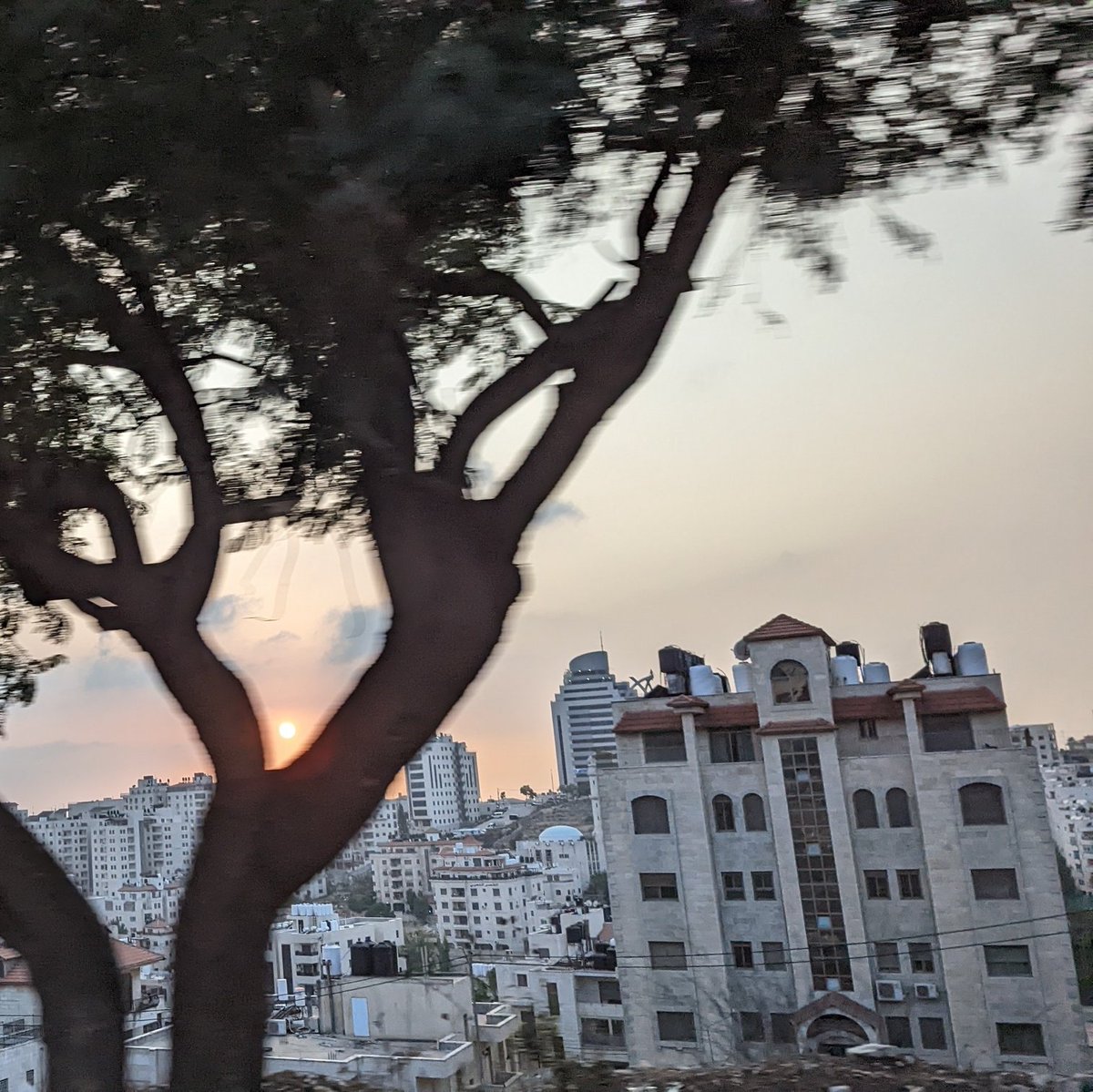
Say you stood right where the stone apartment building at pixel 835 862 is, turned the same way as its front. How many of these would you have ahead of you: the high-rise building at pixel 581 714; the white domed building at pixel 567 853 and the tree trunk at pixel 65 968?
1

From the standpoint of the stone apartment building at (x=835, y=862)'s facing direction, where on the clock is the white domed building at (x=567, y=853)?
The white domed building is roughly at 5 o'clock from the stone apartment building.

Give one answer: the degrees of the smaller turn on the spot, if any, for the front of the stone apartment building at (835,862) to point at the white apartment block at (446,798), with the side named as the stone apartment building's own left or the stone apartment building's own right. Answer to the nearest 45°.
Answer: approximately 135° to the stone apartment building's own right

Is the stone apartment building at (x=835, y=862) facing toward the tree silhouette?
yes

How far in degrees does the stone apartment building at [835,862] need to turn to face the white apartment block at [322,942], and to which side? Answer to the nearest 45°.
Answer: approximately 135° to its right

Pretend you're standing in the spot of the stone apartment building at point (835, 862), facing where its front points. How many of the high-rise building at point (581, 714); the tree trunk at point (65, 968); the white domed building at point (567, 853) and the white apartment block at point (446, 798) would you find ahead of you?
1

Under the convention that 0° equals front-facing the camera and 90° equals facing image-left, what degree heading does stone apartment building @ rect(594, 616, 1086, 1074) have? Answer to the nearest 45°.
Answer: approximately 0°
